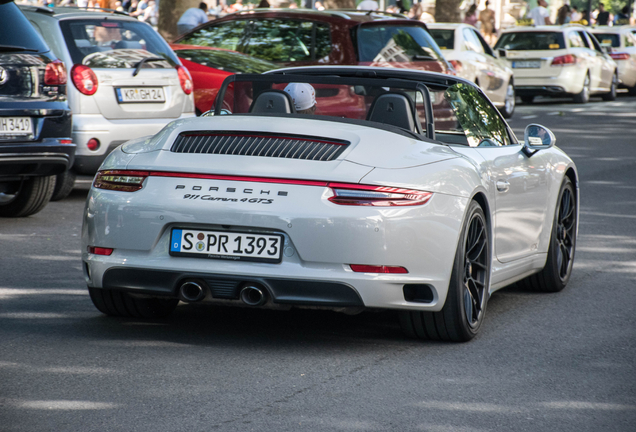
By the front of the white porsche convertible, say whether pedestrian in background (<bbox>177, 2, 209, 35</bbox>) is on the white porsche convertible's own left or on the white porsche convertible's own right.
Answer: on the white porsche convertible's own left

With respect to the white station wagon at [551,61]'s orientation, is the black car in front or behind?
behind

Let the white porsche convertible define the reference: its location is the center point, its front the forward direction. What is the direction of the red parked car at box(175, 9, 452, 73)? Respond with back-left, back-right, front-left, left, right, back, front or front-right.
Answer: front-left

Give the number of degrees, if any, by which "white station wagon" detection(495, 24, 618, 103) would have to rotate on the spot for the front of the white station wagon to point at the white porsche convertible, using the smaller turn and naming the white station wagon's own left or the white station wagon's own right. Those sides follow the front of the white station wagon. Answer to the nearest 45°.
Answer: approximately 135° to the white station wagon's own right

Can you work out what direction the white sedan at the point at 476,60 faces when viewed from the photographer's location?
facing away from the viewer and to the right of the viewer

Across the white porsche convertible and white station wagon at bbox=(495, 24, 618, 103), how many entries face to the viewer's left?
0

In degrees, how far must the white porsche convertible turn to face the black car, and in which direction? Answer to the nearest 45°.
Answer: approximately 90° to its left

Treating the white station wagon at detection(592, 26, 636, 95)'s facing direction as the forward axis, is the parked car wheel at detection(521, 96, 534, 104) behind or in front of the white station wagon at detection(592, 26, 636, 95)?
behind

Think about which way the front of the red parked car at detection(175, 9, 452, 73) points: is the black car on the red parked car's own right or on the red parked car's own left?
on the red parked car's own left

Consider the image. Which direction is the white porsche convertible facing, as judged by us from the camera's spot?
facing away from the viewer and to the right of the viewer

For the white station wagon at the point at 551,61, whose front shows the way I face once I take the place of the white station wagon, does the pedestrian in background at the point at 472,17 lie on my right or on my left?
on my left
